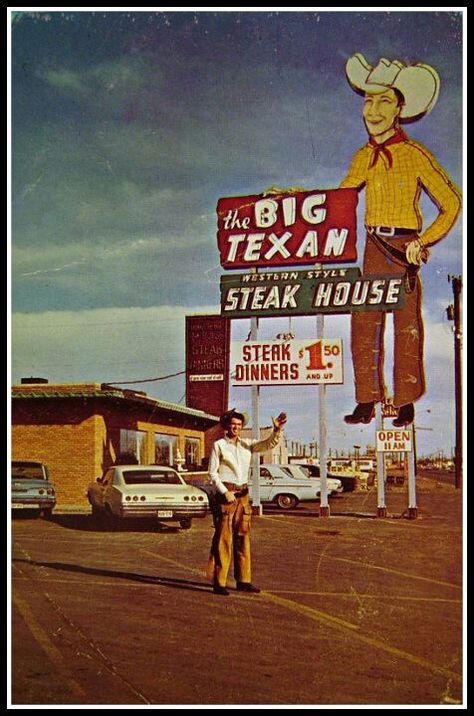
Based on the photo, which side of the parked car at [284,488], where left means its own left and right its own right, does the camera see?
left

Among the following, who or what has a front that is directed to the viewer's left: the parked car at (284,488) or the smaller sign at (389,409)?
the parked car

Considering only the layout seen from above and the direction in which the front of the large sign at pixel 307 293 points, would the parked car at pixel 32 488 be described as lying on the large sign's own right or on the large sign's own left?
on the large sign's own right

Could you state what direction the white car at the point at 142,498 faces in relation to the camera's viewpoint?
facing away from the viewer and to the left of the viewer
